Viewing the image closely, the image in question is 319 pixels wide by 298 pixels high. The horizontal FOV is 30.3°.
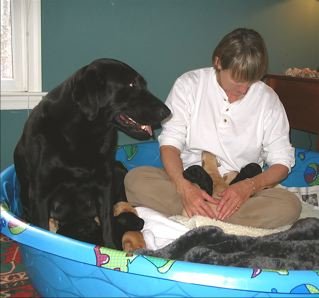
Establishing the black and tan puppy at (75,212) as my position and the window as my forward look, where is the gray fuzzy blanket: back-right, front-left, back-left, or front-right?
back-right

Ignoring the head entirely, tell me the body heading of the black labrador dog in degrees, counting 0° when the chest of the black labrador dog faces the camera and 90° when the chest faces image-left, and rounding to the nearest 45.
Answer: approximately 315°

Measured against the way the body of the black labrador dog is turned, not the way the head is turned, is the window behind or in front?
behind
